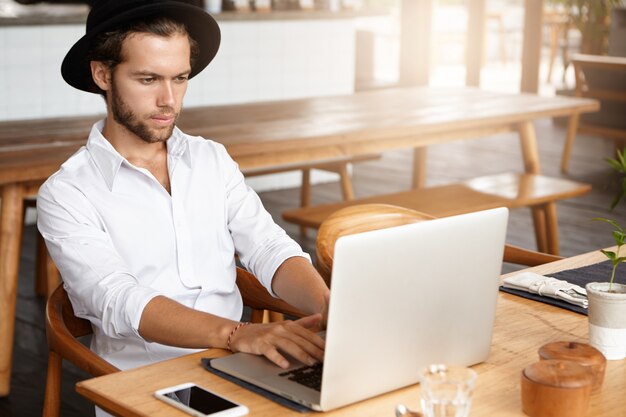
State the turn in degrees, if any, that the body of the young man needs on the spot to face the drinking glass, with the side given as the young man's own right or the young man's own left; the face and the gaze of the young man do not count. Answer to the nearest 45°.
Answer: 0° — they already face it

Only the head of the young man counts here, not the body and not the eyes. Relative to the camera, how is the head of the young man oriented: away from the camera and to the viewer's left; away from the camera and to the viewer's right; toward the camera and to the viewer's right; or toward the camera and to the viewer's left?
toward the camera and to the viewer's right

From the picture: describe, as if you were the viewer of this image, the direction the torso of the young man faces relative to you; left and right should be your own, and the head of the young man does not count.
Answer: facing the viewer and to the right of the viewer

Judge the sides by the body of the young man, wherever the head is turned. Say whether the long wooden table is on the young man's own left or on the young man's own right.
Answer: on the young man's own left

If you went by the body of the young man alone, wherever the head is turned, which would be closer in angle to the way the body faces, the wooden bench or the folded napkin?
the folded napkin

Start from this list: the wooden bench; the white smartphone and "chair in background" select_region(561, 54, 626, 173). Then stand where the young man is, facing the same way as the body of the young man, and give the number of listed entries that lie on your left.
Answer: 2

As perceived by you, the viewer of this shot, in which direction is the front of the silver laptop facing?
facing away from the viewer and to the left of the viewer

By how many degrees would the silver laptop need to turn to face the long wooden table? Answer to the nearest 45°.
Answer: approximately 45° to its right

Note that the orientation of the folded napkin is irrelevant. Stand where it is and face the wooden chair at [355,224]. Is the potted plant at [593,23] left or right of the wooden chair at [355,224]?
right

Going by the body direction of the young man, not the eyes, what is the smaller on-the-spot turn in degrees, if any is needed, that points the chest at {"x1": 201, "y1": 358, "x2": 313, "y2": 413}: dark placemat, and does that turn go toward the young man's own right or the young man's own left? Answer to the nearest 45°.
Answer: approximately 45° to the young man's own right

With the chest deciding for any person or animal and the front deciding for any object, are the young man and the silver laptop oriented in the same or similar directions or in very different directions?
very different directions

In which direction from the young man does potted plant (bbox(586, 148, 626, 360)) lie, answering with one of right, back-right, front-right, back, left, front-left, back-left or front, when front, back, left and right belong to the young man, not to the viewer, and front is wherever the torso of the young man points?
front

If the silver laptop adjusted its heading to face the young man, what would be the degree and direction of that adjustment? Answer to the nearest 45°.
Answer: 0° — it already faces them

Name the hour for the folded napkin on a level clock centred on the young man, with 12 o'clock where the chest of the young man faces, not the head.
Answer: The folded napkin is roughly at 11 o'clock from the young man.

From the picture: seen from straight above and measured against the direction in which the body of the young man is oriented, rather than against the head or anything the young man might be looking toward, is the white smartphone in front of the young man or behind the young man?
in front
